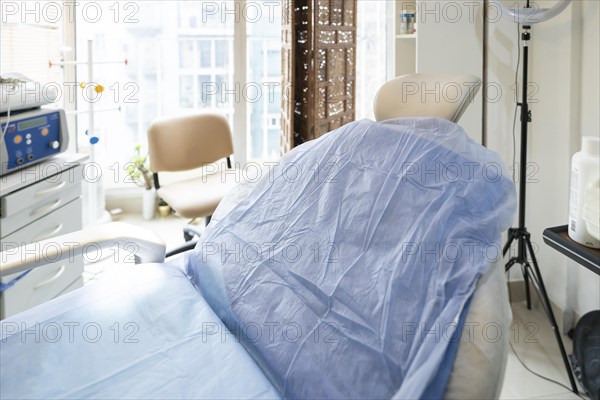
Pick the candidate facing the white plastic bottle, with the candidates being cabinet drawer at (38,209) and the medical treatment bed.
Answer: the cabinet drawer

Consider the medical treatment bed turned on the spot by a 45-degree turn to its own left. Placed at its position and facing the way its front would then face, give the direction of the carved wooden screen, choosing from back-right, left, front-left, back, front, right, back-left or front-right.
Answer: back

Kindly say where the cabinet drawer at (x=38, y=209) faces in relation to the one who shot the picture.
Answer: facing the viewer and to the right of the viewer

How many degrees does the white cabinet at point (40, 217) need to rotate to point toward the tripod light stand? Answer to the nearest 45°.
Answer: approximately 45° to its left

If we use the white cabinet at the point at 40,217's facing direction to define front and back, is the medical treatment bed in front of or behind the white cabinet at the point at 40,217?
in front

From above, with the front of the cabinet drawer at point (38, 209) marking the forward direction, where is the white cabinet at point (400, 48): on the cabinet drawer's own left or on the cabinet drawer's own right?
on the cabinet drawer's own left

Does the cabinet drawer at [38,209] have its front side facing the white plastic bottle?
yes

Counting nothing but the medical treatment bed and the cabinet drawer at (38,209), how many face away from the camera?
0

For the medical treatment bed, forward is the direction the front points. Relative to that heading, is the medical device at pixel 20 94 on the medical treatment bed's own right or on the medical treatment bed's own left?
on the medical treatment bed's own right

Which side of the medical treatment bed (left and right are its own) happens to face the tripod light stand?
back

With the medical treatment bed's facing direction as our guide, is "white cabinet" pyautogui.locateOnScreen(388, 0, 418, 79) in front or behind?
behind

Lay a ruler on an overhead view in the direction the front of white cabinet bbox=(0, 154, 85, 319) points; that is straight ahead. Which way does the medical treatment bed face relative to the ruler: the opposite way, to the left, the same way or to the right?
to the right

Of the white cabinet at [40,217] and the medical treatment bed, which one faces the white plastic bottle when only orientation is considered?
the white cabinet

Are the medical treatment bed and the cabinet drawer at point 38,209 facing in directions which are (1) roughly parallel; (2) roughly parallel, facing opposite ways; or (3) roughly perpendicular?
roughly perpendicular
